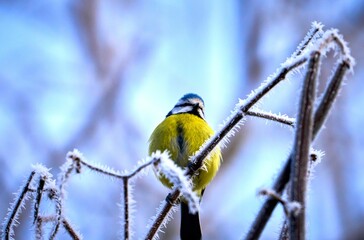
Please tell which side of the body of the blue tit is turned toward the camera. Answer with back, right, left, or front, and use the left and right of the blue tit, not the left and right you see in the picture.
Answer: front

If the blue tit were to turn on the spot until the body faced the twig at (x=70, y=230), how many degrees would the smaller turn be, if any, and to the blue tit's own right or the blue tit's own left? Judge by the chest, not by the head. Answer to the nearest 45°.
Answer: approximately 90° to the blue tit's own right

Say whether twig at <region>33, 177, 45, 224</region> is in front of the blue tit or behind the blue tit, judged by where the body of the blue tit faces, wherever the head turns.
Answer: in front

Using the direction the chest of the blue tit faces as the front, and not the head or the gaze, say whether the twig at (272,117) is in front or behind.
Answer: in front

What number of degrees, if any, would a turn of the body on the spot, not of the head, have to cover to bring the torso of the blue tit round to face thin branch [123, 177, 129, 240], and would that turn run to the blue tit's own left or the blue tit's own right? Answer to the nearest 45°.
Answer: approximately 90° to the blue tit's own right
